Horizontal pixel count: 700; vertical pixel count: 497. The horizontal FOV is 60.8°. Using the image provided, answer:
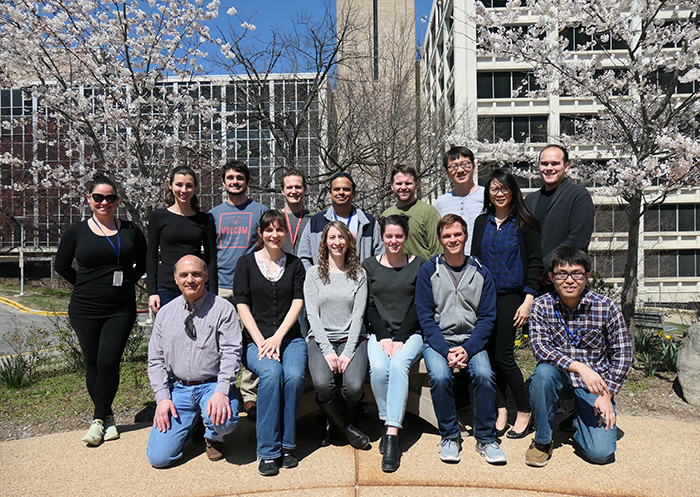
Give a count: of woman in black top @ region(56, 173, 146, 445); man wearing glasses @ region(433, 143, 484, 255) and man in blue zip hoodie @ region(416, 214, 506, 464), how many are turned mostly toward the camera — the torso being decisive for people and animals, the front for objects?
3

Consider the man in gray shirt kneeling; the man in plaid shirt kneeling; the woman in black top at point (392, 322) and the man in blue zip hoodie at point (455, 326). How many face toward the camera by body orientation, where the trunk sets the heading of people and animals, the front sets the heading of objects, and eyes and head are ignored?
4

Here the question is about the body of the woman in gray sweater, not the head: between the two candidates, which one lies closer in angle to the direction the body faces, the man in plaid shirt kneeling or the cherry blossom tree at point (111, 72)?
the man in plaid shirt kneeling

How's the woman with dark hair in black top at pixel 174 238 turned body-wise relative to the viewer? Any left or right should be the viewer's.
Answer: facing the viewer

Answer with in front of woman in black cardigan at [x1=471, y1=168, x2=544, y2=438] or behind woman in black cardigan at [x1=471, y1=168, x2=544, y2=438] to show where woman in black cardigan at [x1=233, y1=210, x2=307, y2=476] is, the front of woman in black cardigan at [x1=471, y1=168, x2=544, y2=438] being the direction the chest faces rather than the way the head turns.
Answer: in front

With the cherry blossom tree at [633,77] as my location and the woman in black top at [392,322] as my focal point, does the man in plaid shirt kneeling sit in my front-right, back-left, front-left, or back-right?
front-left

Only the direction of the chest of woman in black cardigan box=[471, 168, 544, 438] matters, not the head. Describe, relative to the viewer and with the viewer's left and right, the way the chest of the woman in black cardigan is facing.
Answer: facing the viewer and to the left of the viewer

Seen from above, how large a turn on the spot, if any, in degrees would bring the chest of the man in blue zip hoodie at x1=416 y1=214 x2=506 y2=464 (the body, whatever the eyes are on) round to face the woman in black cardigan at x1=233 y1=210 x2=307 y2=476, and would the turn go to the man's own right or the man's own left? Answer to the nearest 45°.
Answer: approximately 90° to the man's own right

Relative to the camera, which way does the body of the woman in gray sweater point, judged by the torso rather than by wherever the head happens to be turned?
toward the camera

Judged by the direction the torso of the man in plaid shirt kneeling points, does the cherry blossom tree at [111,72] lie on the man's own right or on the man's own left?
on the man's own right

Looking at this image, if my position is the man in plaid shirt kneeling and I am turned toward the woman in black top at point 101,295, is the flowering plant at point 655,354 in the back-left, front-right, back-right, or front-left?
back-right

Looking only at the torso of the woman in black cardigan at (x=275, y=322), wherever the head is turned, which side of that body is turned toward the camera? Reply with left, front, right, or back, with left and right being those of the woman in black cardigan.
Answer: front

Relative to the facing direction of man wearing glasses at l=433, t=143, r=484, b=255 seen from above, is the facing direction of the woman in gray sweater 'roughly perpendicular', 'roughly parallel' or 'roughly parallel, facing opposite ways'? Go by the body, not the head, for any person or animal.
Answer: roughly parallel

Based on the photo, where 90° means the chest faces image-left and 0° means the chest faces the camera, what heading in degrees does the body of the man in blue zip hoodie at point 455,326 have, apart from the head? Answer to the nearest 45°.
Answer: approximately 0°

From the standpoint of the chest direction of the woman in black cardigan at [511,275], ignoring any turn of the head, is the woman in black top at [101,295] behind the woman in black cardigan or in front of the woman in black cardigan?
in front

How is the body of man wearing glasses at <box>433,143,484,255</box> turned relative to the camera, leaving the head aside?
toward the camera
